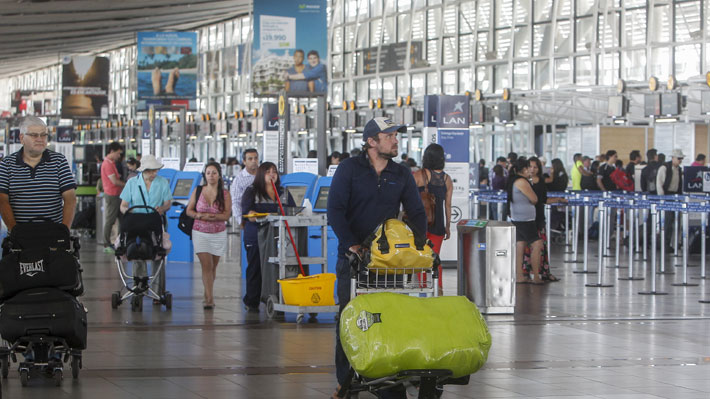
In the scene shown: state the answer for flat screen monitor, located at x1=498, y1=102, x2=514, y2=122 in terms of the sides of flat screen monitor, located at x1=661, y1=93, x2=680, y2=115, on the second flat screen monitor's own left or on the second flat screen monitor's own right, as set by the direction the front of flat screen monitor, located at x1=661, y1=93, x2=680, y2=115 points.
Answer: on the second flat screen monitor's own right

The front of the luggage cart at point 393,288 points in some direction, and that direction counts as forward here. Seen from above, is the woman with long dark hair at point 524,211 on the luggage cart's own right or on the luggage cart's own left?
on the luggage cart's own left

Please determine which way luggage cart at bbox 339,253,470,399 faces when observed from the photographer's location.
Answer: facing the viewer and to the right of the viewer

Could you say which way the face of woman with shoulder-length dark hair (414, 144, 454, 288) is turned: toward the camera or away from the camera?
away from the camera
